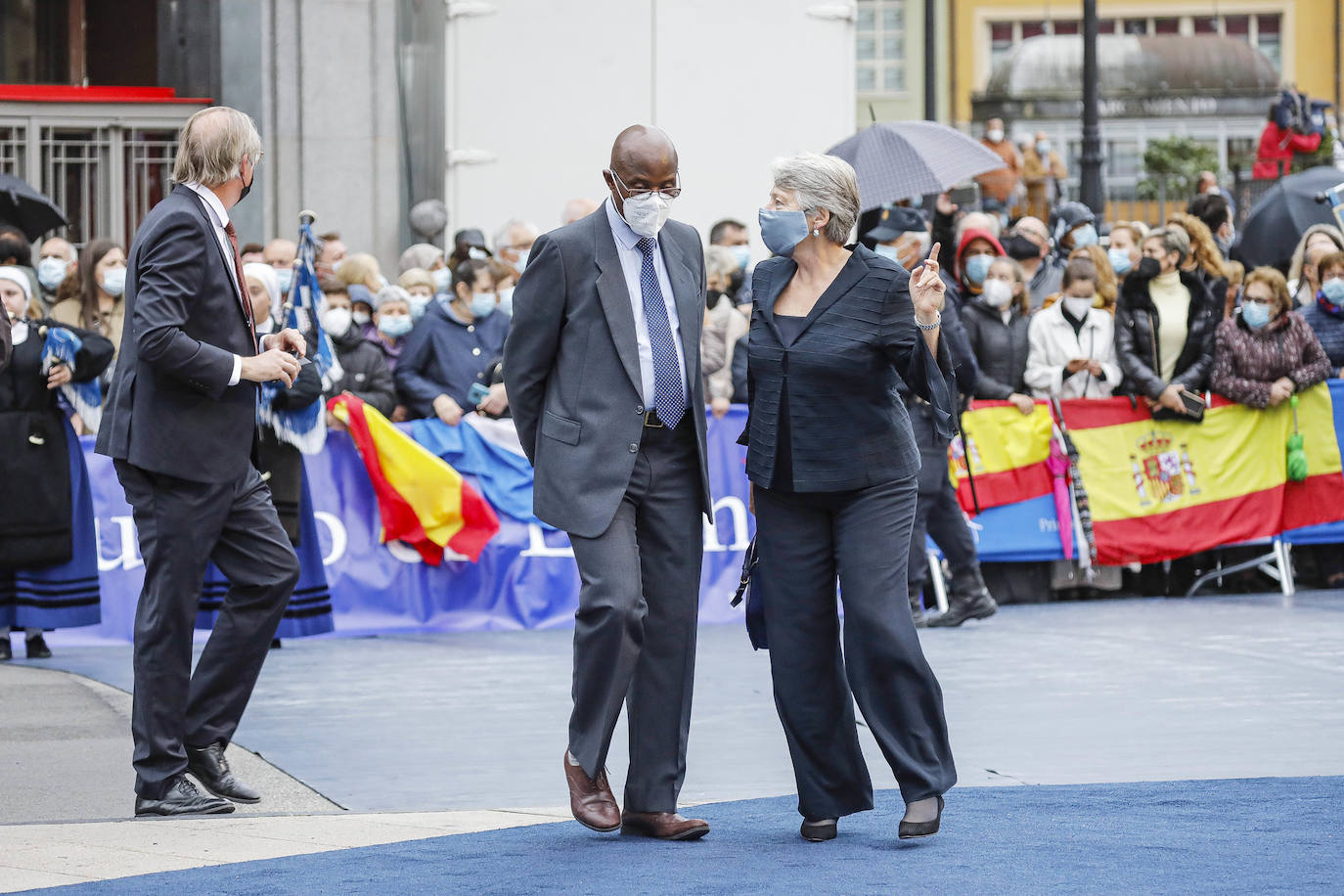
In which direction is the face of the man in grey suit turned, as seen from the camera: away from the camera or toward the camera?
toward the camera

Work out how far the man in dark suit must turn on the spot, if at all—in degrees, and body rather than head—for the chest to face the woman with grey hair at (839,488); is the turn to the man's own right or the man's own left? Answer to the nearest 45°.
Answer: approximately 45° to the man's own right

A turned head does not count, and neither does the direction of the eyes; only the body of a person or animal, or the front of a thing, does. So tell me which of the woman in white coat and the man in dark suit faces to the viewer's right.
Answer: the man in dark suit

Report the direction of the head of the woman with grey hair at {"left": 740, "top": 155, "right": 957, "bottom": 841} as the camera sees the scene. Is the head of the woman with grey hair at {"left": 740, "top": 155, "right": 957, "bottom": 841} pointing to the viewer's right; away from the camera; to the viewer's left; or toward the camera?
to the viewer's left

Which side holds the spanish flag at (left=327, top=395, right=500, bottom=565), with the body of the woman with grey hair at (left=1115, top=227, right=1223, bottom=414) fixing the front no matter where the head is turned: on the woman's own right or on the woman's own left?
on the woman's own right

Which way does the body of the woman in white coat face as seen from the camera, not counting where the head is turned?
toward the camera

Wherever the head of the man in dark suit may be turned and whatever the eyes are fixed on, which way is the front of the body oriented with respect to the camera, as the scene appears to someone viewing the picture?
to the viewer's right

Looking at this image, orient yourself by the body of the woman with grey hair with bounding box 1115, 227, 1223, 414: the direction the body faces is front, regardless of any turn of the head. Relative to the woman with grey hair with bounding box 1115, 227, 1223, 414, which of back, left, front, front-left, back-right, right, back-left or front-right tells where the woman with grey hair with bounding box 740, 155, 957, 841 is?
front

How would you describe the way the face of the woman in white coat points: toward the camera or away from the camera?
toward the camera

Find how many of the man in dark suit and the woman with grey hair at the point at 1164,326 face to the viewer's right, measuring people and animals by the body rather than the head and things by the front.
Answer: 1

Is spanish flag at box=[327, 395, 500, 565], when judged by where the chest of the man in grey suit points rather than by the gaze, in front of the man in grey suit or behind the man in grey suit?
behind

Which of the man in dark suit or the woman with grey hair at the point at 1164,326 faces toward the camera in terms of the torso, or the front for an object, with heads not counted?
the woman with grey hair

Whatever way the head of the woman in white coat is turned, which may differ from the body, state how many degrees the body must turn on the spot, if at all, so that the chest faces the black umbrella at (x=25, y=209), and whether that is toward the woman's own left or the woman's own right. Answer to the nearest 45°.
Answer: approximately 90° to the woman's own right

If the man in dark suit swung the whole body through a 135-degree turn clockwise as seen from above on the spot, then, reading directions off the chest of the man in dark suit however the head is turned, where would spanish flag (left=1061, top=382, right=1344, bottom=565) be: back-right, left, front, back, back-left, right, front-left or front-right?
back

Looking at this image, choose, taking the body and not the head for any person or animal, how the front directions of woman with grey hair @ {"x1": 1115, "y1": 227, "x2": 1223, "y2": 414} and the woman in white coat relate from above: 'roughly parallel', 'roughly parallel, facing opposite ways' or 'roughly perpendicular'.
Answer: roughly parallel
